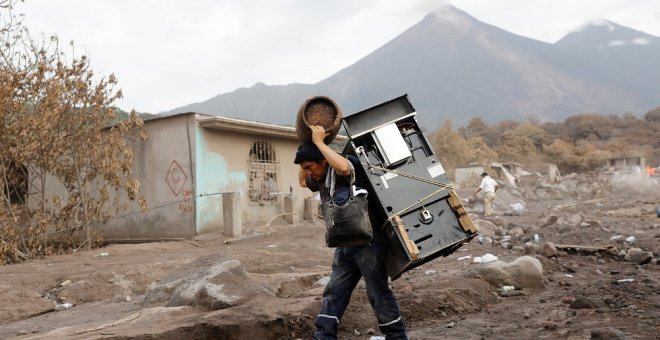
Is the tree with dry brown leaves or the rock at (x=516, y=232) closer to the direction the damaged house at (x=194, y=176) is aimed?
the rock

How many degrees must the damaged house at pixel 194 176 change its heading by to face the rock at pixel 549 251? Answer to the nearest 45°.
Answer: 0° — it already faces it

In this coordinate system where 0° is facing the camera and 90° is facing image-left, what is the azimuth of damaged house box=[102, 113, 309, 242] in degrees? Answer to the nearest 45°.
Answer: approximately 315°

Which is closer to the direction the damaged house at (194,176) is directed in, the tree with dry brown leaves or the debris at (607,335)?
the debris

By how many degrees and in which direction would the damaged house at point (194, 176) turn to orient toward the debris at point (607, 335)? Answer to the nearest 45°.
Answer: approximately 45° to its right
